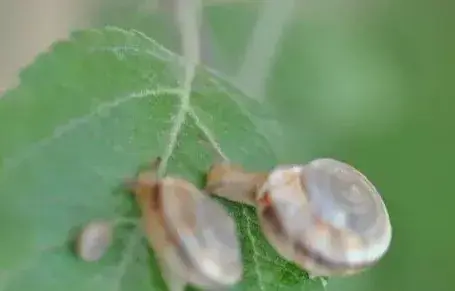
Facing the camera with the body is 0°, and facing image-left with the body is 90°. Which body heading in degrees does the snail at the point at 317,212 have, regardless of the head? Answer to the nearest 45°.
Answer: approximately 90°
